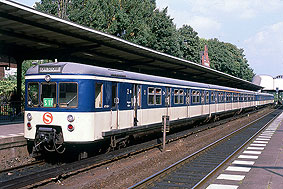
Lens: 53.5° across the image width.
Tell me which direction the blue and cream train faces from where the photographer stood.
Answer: facing the viewer and to the left of the viewer

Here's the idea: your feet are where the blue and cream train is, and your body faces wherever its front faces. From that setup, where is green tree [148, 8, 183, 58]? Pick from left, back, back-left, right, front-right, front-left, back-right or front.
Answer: back-right

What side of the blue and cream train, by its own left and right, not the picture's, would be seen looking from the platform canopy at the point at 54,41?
right
